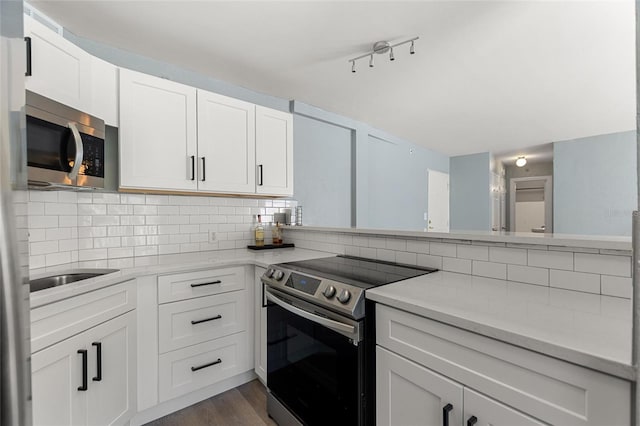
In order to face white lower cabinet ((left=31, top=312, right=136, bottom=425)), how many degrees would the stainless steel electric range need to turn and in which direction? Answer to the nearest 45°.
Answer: approximately 45° to its right

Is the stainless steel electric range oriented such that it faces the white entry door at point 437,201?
no

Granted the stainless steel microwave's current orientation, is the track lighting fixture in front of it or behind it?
in front

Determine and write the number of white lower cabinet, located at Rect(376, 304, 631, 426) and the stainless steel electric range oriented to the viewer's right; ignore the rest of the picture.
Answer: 0

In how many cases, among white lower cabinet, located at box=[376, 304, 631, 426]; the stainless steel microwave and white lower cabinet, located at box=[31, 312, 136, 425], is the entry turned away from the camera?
0

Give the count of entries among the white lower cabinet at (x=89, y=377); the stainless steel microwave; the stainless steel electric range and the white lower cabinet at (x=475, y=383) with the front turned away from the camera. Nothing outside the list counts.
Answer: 0

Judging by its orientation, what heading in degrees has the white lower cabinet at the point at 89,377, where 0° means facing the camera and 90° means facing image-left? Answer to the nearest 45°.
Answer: approximately 315°

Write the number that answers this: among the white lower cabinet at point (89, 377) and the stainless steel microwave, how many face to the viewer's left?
0

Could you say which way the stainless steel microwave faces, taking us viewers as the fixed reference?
facing the viewer and to the right of the viewer

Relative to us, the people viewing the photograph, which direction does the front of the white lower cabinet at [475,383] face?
facing the viewer and to the left of the viewer

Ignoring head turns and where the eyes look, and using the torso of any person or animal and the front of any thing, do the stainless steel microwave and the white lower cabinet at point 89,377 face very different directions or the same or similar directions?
same or similar directions
